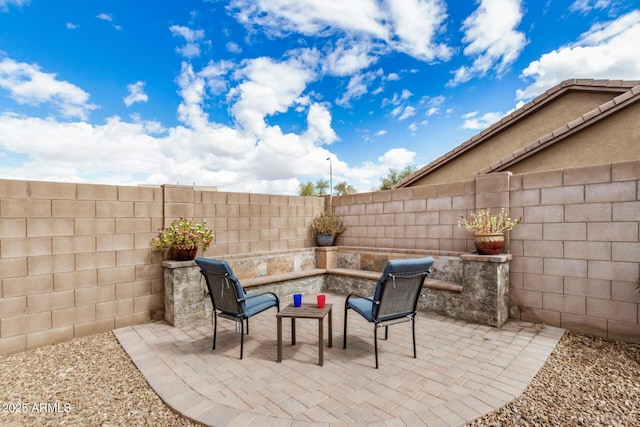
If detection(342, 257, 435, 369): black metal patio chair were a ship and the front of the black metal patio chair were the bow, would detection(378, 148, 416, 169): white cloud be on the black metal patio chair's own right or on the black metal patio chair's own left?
on the black metal patio chair's own right

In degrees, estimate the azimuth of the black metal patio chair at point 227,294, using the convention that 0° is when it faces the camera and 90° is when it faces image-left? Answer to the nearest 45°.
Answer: approximately 225°

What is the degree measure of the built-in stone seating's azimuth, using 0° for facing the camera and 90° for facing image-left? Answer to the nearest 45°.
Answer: approximately 0°

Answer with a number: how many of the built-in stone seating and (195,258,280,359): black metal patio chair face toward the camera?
1

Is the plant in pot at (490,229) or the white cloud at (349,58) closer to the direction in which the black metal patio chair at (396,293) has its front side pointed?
the white cloud

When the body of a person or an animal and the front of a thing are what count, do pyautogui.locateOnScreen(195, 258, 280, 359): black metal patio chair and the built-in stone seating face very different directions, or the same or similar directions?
very different directions
